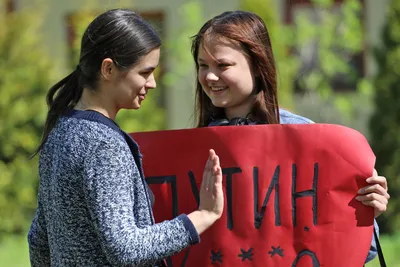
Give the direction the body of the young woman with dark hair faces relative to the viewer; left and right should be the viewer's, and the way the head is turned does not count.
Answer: facing to the right of the viewer

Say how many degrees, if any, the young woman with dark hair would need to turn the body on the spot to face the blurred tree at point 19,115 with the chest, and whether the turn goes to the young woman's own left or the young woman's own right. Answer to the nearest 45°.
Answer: approximately 90° to the young woman's own left

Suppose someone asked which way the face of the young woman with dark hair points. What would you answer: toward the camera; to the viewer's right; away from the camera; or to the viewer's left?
to the viewer's right
